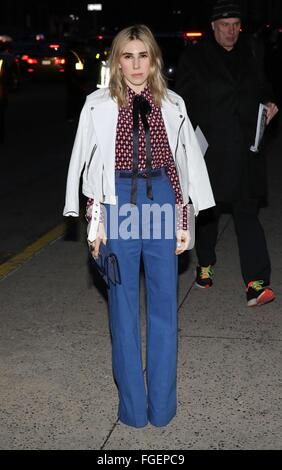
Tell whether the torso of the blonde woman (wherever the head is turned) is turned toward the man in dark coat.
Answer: no

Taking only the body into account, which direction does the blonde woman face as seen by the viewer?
toward the camera

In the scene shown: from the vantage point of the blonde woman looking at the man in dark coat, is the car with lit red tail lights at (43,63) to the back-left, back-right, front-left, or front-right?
front-left

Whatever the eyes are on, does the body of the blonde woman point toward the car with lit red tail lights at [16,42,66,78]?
no

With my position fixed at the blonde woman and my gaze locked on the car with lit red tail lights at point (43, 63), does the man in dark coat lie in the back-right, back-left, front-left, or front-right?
front-right

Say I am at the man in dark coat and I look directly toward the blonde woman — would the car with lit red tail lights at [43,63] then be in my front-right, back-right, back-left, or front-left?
back-right

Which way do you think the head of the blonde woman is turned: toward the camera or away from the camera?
toward the camera
